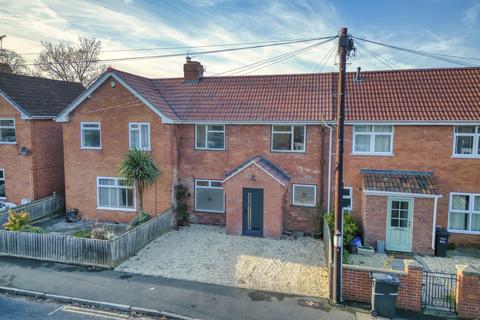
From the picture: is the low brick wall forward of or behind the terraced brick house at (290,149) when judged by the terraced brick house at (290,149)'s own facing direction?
forward

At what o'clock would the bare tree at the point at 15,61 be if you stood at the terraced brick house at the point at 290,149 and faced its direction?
The bare tree is roughly at 4 o'clock from the terraced brick house.

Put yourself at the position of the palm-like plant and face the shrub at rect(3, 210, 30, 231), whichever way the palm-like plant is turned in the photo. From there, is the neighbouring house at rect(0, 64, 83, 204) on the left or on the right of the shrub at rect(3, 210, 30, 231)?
right

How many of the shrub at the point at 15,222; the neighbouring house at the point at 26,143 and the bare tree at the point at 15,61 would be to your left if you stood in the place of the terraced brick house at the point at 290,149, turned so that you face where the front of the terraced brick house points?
0

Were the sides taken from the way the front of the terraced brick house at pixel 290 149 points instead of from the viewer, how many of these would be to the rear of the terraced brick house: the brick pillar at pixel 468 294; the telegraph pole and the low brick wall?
0

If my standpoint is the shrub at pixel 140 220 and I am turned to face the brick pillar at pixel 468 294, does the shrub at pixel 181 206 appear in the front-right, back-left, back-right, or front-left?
front-left

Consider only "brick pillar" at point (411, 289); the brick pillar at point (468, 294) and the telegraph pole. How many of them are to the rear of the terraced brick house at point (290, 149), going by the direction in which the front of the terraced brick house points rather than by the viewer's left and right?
0

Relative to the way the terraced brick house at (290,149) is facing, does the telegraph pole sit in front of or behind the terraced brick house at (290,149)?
in front

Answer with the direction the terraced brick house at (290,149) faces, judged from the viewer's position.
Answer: facing the viewer

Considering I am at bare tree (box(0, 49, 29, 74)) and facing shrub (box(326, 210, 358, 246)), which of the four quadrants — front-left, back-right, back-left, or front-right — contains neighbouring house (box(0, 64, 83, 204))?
front-right

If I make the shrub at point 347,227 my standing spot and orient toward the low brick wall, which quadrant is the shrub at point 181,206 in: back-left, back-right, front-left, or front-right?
back-right

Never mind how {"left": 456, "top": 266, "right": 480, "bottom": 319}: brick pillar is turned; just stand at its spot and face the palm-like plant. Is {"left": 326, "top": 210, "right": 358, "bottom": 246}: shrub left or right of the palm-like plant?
right

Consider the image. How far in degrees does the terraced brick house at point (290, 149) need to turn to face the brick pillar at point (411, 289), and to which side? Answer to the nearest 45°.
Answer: approximately 45° to its left

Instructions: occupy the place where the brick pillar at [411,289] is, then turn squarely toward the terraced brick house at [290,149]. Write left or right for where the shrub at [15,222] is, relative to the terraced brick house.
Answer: left

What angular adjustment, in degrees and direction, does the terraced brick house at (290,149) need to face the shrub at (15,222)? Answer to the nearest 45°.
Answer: approximately 90° to its right

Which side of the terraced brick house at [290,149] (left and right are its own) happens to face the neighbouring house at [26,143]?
right
